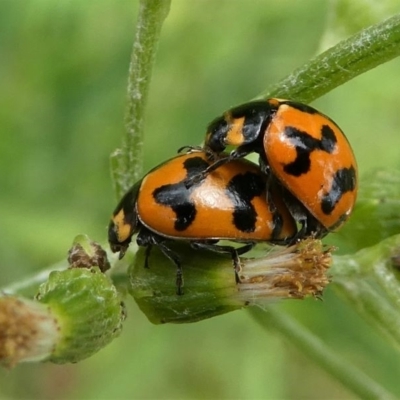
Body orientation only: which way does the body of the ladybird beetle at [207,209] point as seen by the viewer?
to the viewer's left
